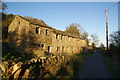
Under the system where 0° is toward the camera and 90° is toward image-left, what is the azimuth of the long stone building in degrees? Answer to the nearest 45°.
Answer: approximately 315°
